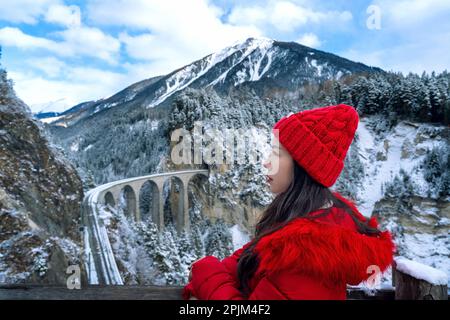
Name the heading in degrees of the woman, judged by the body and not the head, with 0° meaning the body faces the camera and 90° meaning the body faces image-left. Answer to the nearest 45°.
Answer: approximately 90°

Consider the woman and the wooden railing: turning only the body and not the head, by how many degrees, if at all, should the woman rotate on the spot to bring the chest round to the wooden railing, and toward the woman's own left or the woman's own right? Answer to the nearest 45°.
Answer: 0° — they already face it

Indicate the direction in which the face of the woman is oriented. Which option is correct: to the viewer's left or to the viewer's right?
to the viewer's left
